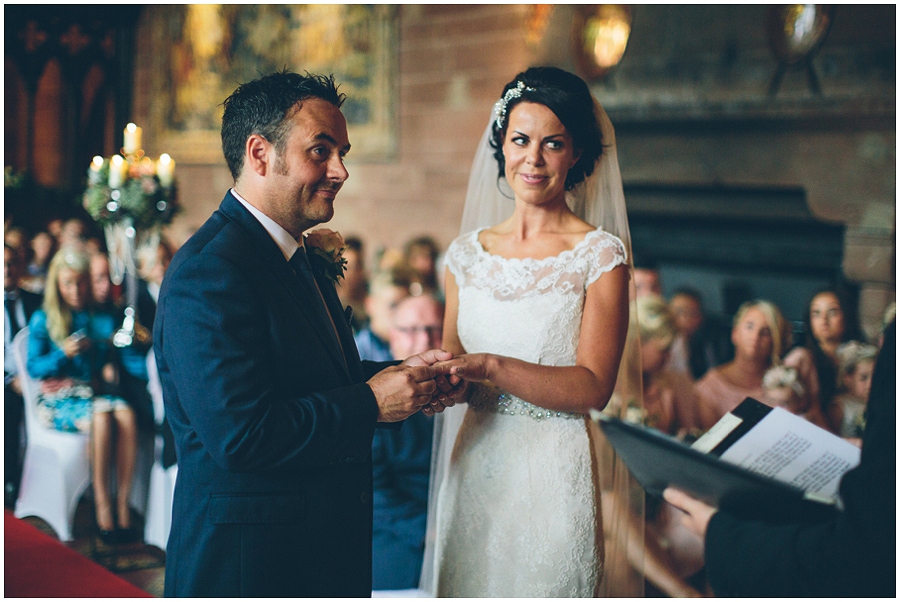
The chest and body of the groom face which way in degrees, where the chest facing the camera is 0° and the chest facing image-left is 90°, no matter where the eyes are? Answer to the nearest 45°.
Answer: approximately 270°

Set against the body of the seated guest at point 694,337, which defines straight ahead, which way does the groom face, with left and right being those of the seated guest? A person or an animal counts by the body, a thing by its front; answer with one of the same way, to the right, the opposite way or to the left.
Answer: to the left

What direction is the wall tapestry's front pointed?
toward the camera

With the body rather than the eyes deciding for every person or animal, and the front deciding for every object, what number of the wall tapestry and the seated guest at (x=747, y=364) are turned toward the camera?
2

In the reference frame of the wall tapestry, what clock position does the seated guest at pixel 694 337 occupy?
The seated guest is roughly at 11 o'clock from the wall tapestry.

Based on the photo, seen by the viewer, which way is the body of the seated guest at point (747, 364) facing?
toward the camera

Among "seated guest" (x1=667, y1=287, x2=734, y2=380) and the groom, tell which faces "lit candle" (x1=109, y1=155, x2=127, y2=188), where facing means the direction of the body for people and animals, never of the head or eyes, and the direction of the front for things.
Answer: the seated guest

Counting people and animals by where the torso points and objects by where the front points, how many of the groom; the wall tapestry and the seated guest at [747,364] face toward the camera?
2

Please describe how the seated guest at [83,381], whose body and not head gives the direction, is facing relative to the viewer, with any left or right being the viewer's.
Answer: facing the viewer and to the right of the viewer

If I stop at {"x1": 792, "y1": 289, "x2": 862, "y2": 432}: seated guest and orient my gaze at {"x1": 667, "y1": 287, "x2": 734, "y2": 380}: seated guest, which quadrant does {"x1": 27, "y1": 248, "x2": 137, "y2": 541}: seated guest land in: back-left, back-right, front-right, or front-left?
front-left

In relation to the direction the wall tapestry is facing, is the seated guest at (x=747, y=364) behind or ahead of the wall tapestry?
ahead

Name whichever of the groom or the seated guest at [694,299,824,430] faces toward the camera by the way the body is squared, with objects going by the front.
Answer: the seated guest

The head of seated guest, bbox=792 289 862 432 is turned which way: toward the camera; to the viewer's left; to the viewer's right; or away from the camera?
toward the camera

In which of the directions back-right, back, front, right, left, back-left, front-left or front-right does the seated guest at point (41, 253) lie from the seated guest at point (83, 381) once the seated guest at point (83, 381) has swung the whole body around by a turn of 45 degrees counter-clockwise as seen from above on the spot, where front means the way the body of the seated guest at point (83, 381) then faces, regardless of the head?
left

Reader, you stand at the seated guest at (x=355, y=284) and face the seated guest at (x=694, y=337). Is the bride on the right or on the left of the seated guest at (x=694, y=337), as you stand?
right

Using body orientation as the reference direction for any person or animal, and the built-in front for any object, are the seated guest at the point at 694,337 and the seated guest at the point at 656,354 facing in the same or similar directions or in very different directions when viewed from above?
same or similar directions

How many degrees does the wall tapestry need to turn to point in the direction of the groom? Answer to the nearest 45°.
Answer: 0° — it already faces them
